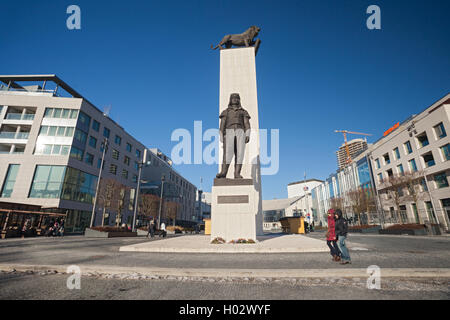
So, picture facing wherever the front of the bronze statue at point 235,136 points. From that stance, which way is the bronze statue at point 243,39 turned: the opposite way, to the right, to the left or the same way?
to the left

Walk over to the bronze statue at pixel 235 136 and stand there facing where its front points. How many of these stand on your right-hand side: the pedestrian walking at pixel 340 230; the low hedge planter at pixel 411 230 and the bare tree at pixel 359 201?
0

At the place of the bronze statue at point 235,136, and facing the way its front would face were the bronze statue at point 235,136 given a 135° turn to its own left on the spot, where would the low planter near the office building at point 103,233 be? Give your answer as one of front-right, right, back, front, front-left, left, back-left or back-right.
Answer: left

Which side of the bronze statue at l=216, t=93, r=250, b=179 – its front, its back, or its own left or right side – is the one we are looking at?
front

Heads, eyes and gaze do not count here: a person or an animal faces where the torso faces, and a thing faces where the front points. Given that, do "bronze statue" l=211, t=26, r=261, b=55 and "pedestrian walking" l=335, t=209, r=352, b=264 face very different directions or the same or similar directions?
very different directions

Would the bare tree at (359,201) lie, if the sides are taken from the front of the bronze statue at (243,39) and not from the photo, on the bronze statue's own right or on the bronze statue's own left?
on the bronze statue's own left

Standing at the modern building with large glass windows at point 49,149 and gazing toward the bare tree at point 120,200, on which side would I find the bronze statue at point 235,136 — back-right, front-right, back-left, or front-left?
front-right

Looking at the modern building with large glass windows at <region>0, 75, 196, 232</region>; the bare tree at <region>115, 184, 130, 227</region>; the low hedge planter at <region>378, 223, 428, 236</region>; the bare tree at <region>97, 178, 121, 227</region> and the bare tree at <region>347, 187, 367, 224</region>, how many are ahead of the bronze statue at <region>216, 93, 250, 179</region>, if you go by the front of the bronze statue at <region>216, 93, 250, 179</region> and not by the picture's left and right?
0
